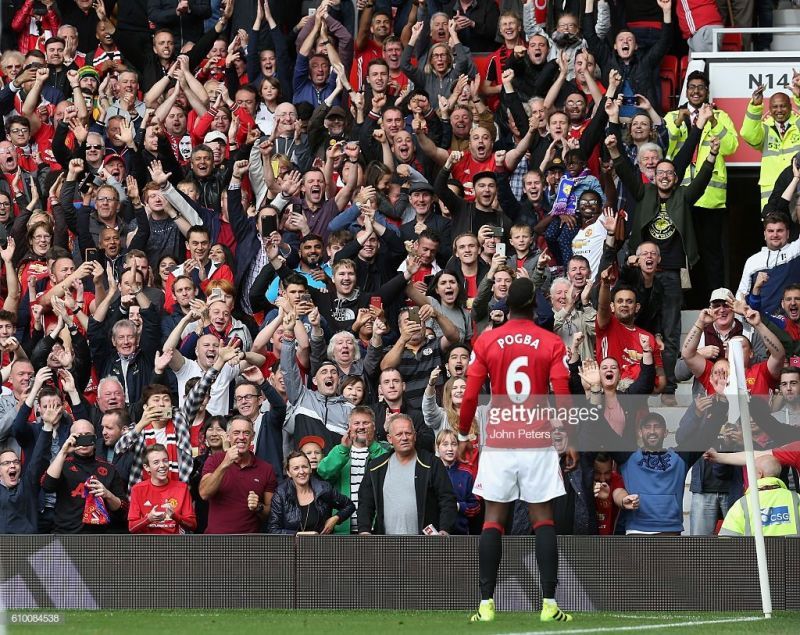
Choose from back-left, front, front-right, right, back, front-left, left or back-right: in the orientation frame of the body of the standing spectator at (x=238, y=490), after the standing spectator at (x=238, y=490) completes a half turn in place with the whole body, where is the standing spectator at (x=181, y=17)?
front

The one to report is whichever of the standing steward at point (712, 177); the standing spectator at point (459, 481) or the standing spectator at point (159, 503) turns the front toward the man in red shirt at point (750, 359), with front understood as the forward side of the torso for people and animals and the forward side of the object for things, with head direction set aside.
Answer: the standing steward at point (712, 177)

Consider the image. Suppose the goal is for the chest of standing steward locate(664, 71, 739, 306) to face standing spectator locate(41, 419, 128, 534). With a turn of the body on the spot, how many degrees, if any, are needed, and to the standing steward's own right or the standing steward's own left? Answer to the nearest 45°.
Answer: approximately 45° to the standing steward's own right

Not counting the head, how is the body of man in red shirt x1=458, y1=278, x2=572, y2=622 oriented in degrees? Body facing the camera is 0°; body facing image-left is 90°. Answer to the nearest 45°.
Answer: approximately 180°

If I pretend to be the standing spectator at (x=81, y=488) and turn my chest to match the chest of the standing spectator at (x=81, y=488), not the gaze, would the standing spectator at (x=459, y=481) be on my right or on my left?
on my left

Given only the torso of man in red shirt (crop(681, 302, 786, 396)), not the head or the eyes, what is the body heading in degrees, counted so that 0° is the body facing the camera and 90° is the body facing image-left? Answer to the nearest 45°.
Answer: approximately 0°

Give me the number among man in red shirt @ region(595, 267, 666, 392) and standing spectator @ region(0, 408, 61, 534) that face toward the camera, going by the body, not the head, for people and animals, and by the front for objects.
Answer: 2

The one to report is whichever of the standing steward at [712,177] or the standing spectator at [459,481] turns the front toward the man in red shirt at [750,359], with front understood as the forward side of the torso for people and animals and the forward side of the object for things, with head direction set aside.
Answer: the standing steward at [712,177]

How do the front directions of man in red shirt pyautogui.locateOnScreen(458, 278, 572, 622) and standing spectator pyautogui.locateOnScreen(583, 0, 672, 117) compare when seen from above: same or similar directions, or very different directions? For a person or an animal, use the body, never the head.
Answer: very different directions

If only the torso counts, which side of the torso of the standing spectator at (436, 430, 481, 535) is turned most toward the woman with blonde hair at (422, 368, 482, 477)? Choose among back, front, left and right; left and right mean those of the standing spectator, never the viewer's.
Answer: back

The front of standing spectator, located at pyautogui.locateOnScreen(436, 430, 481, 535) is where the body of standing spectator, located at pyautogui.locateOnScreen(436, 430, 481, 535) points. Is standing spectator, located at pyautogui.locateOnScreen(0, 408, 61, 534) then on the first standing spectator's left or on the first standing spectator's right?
on the first standing spectator's right

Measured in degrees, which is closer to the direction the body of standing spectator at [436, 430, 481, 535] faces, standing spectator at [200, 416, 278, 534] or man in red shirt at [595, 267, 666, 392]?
the standing spectator

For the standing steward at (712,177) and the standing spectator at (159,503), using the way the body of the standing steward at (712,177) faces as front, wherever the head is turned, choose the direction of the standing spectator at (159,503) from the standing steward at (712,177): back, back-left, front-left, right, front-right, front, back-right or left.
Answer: front-right
